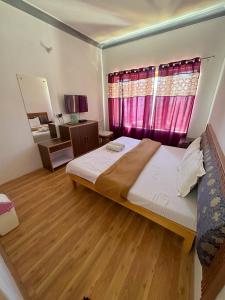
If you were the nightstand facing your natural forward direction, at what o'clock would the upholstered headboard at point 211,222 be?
The upholstered headboard is roughly at 1 o'clock from the nightstand.

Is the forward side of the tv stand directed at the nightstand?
no

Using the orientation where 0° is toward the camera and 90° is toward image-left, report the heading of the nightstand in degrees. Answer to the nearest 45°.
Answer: approximately 315°

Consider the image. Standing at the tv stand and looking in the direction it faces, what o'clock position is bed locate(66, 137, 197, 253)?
The bed is roughly at 1 o'clock from the tv stand.

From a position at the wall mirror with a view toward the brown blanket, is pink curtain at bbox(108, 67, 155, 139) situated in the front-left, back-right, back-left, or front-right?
front-left

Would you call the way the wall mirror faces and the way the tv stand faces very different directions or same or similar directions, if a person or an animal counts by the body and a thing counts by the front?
same or similar directions

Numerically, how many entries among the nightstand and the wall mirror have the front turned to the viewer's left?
0

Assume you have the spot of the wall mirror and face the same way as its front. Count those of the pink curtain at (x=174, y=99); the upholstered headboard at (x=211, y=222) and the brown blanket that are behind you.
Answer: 0

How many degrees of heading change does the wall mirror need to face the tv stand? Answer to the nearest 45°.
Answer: approximately 45° to its left

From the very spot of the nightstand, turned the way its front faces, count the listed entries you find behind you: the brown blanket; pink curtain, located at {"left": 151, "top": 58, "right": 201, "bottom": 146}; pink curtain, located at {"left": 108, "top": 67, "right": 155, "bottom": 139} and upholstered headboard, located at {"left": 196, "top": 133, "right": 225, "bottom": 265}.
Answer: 0

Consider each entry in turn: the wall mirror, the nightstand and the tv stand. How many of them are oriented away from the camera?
0

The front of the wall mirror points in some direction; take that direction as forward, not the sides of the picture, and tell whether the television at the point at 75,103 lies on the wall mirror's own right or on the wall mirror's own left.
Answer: on the wall mirror's own left

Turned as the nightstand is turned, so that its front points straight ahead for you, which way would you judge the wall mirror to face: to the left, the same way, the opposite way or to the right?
the same way

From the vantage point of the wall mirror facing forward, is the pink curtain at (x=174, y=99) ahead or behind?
ahead

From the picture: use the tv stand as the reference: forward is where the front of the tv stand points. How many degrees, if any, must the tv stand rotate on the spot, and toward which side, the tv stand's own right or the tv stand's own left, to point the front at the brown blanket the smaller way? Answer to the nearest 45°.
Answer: approximately 45° to the tv stand's own right

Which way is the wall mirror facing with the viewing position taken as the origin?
facing the viewer and to the right of the viewer

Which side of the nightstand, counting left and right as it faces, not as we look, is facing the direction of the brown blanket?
front

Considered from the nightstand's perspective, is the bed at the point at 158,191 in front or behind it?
in front
